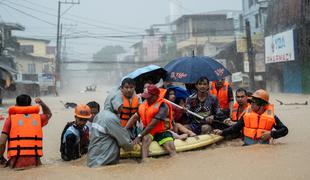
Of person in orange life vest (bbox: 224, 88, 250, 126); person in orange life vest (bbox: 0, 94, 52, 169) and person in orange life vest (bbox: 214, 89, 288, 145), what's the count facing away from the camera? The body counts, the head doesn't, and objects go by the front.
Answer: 1

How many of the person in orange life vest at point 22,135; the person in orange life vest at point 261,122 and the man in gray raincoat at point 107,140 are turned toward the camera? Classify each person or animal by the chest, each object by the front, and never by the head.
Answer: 1

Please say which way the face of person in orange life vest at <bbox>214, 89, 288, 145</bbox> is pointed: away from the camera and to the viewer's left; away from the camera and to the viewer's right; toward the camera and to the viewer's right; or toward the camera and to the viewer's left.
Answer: toward the camera and to the viewer's left

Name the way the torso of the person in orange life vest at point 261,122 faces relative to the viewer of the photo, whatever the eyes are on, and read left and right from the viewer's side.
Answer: facing the viewer

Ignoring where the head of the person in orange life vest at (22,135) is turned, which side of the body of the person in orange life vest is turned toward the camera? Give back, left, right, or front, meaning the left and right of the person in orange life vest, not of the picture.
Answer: back

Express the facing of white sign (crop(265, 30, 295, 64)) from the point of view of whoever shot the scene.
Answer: facing the viewer and to the left of the viewer

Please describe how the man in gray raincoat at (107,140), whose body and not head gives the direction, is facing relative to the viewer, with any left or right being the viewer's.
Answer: facing away from the viewer and to the right of the viewer
